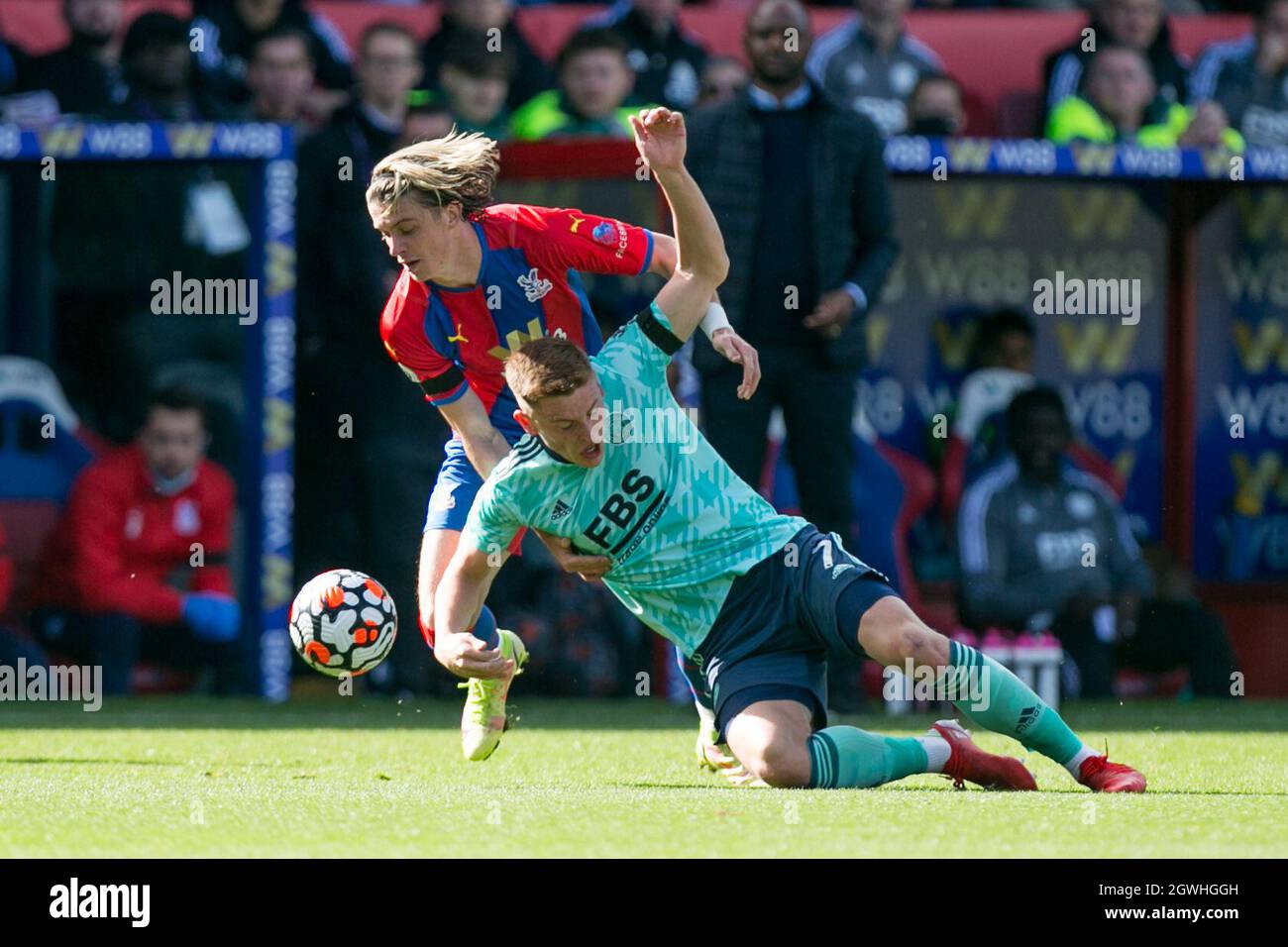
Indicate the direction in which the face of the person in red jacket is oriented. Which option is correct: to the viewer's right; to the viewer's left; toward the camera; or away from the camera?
toward the camera

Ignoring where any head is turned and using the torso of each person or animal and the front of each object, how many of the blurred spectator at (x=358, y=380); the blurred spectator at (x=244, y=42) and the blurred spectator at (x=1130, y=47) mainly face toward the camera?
3

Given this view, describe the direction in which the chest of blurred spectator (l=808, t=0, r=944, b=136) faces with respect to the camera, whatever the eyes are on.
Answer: toward the camera

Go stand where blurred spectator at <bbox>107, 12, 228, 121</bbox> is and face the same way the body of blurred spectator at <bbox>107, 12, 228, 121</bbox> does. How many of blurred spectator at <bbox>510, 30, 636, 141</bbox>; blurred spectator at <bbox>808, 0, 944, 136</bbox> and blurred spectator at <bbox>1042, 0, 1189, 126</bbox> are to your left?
3

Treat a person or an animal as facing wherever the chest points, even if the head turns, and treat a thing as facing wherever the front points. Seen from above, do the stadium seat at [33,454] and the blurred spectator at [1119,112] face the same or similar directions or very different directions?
same or similar directions

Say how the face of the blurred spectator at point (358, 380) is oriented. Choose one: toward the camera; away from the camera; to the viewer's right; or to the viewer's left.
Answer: toward the camera

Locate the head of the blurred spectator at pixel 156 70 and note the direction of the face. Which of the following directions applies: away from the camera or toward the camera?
toward the camera

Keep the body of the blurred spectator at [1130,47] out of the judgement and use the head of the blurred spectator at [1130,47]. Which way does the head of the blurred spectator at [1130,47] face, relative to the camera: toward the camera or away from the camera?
toward the camera

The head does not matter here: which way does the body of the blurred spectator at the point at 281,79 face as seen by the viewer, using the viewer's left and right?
facing the viewer

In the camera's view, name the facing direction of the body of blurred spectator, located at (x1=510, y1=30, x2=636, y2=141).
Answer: toward the camera

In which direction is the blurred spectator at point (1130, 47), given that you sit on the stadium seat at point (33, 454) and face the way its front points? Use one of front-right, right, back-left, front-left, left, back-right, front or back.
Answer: left

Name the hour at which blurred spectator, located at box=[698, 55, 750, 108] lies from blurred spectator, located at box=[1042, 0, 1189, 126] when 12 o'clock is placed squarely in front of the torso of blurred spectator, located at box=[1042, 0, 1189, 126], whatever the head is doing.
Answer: blurred spectator, located at box=[698, 55, 750, 108] is roughly at 2 o'clock from blurred spectator, located at box=[1042, 0, 1189, 126].

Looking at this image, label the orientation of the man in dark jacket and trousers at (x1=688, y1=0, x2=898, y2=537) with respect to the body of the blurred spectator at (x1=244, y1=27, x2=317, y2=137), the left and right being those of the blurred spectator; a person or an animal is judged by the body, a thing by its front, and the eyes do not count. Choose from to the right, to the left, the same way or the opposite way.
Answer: the same way

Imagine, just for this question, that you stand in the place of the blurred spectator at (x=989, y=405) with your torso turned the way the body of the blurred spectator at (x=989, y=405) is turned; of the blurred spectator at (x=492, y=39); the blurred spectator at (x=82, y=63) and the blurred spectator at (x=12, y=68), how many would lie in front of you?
0

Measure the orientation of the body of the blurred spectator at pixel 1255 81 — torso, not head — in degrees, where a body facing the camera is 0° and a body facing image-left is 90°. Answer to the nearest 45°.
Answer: approximately 0°

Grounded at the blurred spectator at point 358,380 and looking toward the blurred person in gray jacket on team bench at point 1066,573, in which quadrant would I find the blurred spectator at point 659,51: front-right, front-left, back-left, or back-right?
front-left

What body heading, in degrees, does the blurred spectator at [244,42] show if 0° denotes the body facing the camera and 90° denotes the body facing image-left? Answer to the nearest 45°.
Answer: approximately 0°

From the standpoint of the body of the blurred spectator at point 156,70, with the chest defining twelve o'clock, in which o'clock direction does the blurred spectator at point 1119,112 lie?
the blurred spectator at point 1119,112 is roughly at 9 o'clock from the blurred spectator at point 156,70.

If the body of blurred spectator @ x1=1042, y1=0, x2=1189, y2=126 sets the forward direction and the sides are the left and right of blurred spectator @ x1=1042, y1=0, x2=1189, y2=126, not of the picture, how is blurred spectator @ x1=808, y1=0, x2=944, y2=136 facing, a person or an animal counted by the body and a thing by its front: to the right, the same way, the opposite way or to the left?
the same way
